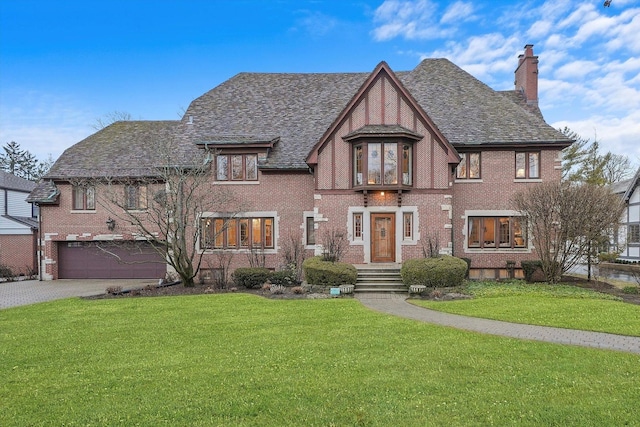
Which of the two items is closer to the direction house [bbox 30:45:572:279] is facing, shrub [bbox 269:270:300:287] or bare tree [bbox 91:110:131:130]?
the shrub

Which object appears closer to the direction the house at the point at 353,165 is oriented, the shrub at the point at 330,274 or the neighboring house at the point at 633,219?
the shrub

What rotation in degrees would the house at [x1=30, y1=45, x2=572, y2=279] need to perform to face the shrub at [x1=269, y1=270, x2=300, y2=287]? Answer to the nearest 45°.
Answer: approximately 45° to its right

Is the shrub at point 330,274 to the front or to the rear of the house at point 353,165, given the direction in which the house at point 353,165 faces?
to the front

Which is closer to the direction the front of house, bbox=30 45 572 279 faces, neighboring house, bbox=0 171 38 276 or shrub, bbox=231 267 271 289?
the shrub

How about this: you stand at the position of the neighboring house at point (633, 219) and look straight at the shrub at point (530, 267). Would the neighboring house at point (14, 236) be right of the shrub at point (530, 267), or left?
right

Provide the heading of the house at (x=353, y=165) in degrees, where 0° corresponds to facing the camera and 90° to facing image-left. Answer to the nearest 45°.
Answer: approximately 0°

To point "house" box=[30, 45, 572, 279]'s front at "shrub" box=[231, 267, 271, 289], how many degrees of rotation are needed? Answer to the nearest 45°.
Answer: approximately 45° to its right

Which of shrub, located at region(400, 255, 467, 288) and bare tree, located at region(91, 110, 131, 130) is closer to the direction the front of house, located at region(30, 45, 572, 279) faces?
the shrub

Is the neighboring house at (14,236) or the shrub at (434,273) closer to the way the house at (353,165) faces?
the shrub
